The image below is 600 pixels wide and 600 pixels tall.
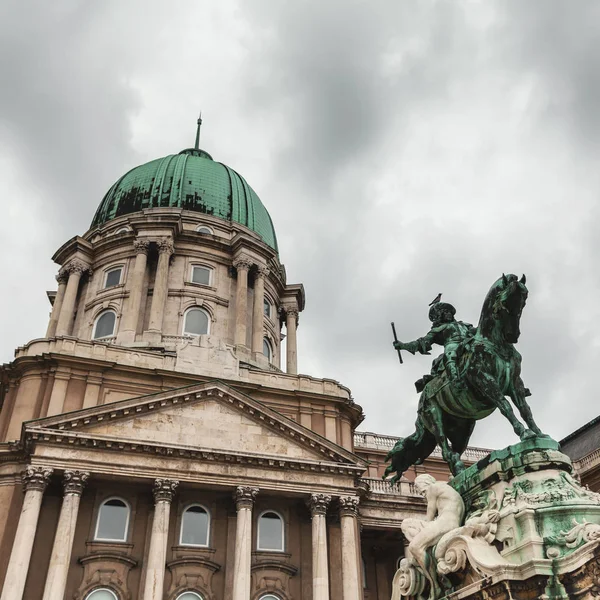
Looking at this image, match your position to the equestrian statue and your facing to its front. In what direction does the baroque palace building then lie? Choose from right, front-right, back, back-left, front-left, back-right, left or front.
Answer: back

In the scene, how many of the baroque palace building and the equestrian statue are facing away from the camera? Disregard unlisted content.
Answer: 0

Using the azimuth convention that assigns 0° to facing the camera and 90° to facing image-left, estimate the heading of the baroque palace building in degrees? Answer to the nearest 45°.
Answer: approximately 0°

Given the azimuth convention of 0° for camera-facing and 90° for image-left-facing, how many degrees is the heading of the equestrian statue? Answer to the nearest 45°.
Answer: approximately 315°

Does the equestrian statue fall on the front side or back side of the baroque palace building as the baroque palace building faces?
on the front side

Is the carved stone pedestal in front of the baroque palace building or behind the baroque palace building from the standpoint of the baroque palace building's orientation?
in front
